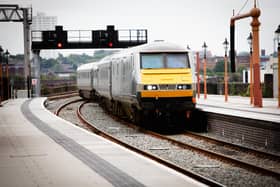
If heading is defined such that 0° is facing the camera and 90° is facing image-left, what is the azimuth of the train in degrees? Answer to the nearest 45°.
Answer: approximately 315°

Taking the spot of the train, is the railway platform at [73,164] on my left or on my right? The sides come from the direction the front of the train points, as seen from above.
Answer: on my right

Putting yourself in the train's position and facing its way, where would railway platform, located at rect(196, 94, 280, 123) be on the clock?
The railway platform is roughly at 10 o'clock from the train.

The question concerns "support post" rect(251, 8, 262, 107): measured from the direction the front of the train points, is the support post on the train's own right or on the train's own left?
on the train's own left
